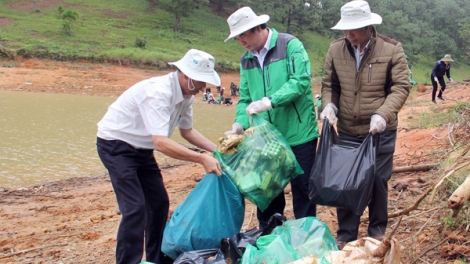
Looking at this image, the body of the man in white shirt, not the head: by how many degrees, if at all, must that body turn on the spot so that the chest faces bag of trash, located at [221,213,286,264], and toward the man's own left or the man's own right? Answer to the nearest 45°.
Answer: approximately 45° to the man's own right

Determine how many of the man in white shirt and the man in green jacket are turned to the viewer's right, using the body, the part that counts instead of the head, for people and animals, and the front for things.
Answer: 1

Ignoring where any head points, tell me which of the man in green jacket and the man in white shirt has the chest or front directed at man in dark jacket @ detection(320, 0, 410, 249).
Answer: the man in white shirt

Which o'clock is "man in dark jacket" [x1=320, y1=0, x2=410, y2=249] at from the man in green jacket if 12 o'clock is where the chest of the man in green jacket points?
The man in dark jacket is roughly at 8 o'clock from the man in green jacket.

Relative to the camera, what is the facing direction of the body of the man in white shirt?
to the viewer's right

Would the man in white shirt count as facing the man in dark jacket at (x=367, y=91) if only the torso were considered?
yes

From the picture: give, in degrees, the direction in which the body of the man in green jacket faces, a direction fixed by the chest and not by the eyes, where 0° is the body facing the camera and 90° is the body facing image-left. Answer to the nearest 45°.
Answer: approximately 45°

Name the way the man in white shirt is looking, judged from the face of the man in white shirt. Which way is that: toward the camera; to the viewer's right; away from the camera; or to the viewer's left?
to the viewer's right

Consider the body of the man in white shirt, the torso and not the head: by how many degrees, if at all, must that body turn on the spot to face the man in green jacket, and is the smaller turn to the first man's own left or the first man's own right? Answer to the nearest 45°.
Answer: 0° — they already face them
